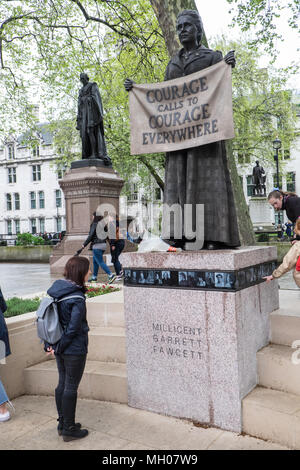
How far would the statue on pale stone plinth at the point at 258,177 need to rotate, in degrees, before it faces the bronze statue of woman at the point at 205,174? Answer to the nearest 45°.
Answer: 0° — it already faces it

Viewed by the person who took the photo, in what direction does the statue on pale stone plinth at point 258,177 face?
facing the viewer

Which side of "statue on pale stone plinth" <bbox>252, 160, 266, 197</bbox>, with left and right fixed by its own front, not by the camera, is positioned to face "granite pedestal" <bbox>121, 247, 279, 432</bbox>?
front

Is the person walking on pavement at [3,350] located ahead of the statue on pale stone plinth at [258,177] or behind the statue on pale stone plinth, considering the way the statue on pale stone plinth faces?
ahead

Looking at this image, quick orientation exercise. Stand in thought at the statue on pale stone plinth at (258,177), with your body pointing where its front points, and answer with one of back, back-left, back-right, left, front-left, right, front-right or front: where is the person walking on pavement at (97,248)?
front

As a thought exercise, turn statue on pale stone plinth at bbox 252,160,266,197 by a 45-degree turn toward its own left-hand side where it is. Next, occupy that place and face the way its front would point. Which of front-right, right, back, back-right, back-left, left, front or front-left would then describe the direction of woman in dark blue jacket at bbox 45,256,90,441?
front-right

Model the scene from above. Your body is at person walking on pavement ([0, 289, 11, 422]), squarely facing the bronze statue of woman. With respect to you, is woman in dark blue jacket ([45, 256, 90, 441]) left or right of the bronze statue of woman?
right

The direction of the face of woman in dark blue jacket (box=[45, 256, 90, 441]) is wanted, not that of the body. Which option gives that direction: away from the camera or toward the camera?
away from the camera
